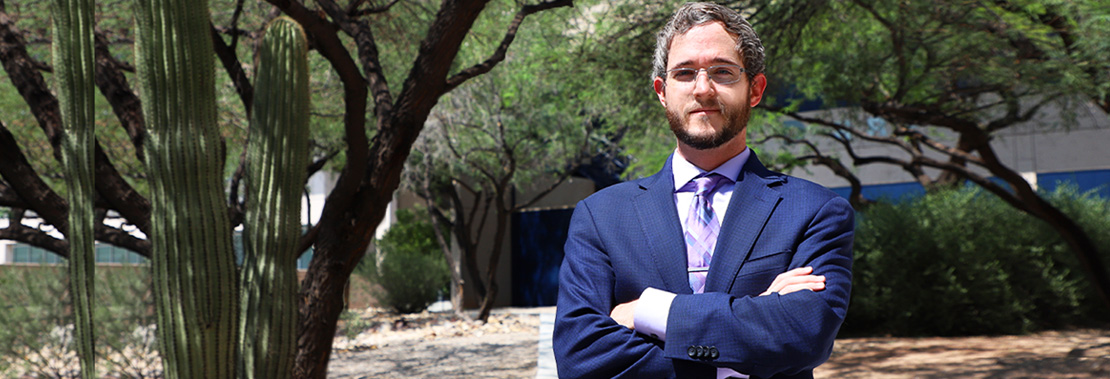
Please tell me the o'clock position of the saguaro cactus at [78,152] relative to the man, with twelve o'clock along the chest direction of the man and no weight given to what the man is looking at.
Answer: The saguaro cactus is roughly at 4 o'clock from the man.

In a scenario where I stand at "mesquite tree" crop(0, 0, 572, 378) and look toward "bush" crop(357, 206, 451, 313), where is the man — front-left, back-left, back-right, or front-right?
back-right

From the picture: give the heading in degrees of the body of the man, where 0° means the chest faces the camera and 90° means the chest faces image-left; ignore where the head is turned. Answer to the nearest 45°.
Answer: approximately 0°

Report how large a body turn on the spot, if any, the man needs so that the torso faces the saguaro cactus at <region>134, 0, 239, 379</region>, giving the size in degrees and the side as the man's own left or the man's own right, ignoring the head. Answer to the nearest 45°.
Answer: approximately 135° to the man's own right

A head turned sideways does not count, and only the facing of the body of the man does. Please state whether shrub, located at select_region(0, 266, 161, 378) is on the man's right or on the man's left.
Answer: on the man's right

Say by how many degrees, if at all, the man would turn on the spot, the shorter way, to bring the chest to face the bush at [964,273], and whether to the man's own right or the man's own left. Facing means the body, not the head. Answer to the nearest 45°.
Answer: approximately 180°
